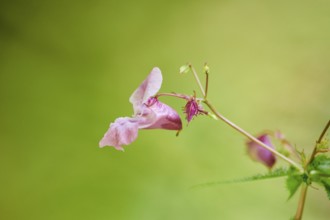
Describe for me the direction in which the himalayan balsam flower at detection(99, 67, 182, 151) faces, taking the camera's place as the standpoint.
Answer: facing to the left of the viewer
